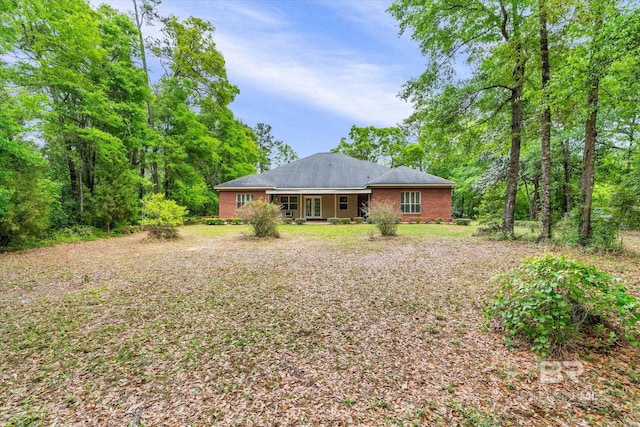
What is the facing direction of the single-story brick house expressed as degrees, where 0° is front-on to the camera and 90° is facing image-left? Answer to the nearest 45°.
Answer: approximately 0°

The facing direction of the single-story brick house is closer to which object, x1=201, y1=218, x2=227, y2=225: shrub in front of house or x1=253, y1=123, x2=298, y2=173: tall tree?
the shrub in front of house

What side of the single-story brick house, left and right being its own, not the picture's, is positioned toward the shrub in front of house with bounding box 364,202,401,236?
front

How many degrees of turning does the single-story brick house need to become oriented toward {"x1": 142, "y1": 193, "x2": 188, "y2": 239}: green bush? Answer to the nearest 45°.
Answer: approximately 45° to its right

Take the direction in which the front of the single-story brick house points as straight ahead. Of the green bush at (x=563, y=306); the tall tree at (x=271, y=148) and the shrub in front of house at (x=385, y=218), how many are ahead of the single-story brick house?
2

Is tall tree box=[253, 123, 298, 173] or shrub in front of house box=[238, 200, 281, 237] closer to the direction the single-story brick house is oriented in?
the shrub in front of house

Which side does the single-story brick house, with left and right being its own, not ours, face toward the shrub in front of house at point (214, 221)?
right

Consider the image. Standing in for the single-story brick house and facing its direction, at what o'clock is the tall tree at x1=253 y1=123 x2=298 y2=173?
The tall tree is roughly at 5 o'clock from the single-story brick house.
